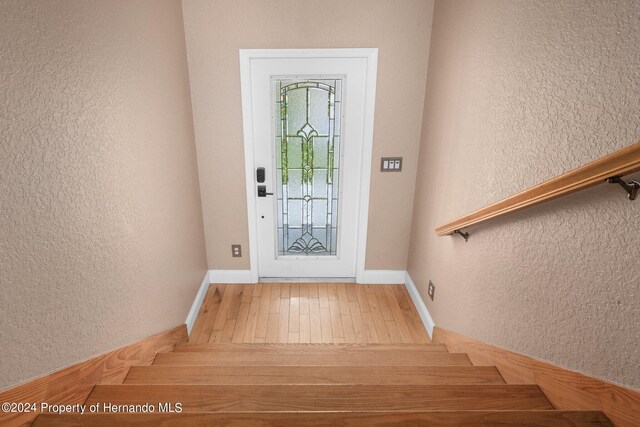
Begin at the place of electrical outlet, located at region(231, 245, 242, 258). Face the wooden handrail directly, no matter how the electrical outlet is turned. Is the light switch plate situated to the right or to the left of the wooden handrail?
left

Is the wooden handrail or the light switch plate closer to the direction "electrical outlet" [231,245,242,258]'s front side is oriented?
the wooden handrail

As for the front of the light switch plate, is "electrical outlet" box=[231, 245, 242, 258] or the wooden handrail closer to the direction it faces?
the wooden handrail

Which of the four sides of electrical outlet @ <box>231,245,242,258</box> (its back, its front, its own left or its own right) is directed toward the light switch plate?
left

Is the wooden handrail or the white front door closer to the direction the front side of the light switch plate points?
the wooden handrail

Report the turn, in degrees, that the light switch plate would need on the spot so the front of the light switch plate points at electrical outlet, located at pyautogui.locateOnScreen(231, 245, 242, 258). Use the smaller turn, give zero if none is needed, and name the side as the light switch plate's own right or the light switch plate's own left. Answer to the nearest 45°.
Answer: approximately 90° to the light switch plate's own right

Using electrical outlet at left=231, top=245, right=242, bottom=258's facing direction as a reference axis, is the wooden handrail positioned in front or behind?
in front

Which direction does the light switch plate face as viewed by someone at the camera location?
facing the viewer

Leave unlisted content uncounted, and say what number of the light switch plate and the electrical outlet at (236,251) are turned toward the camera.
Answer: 2

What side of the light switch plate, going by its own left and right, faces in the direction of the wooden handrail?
front
